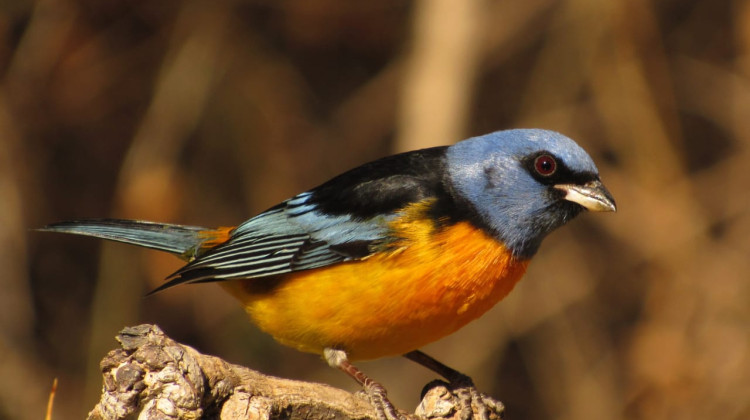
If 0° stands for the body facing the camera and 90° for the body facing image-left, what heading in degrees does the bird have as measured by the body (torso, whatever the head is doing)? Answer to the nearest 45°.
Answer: approximately 270°
